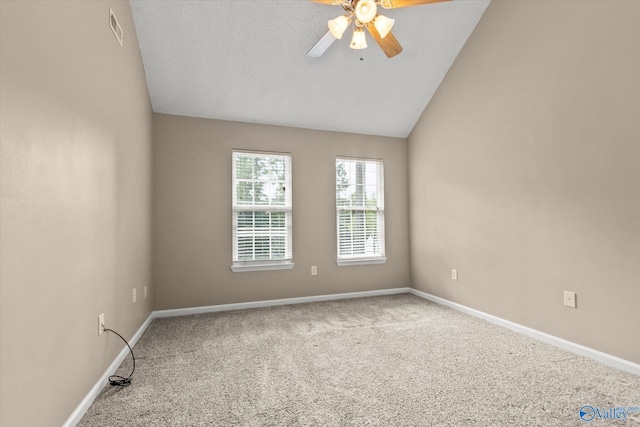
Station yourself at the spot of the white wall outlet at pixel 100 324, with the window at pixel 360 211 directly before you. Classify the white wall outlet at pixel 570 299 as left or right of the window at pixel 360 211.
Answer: right

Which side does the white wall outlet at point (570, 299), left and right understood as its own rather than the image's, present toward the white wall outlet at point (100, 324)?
front

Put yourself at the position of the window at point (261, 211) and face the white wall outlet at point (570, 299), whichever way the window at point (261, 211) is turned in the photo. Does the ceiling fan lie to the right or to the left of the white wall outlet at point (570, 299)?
right

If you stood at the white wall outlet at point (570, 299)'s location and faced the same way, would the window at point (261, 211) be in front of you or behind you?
in front

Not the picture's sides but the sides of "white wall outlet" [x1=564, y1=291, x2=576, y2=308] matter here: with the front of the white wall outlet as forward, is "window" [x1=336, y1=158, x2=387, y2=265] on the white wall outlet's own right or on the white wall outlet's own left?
on the white wall outlet's own right

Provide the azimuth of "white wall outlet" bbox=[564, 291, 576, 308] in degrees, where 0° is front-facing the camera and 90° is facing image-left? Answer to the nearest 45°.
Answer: approximately 45°

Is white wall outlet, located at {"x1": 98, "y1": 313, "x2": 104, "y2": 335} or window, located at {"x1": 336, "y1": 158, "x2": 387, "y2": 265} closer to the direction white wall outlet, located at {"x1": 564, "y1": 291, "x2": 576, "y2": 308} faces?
the white wall outlet
